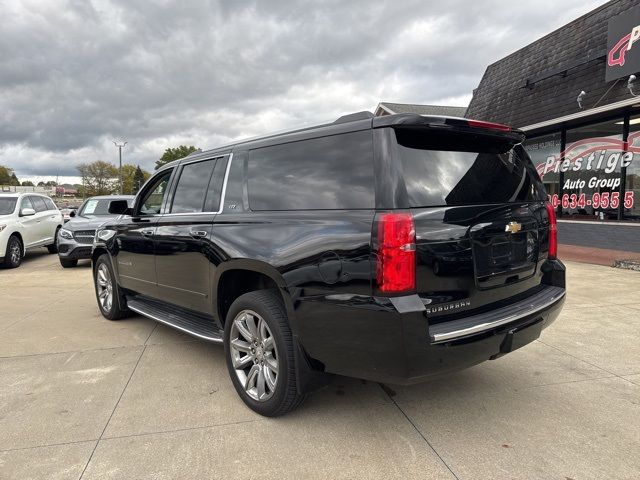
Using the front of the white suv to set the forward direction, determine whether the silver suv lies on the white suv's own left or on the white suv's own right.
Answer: on the white suv's own left

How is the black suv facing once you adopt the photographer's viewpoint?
facing away from the viewer and to the left of the viewer

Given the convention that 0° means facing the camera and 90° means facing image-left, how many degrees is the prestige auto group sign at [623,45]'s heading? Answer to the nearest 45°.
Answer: approximately 45°

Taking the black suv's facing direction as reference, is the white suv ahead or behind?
ahead

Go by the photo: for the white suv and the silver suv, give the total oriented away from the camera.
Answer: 0

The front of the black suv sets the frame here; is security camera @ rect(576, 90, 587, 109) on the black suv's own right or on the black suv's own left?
on the black suv's own right

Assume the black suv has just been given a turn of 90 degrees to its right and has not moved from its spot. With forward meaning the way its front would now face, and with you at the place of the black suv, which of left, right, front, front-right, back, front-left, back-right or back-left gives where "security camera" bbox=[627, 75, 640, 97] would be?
front

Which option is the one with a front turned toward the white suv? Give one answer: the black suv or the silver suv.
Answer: the black suv

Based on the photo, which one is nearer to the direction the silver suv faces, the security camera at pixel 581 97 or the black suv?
the black suv

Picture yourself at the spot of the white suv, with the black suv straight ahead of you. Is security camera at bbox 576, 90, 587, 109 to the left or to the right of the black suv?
left

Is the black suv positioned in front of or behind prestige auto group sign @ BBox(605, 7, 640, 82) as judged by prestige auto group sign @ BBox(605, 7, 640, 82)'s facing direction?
in front

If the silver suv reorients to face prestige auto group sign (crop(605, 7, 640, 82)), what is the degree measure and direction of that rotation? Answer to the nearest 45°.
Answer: approximately 90° to its left

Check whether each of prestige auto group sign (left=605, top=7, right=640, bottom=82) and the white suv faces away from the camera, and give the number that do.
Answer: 0
